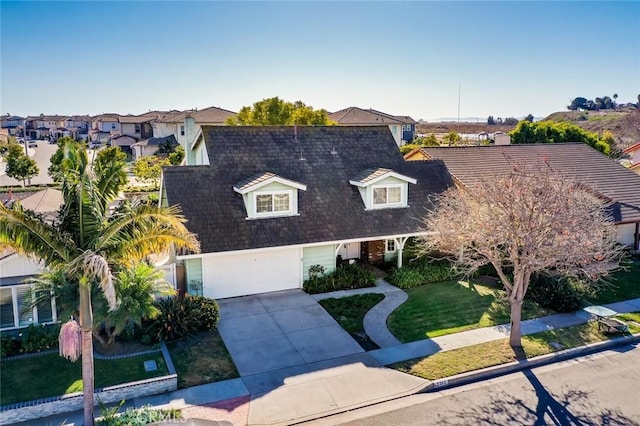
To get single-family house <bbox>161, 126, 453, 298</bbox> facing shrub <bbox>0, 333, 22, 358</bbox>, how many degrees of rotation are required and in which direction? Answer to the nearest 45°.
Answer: approximately 45° to its right

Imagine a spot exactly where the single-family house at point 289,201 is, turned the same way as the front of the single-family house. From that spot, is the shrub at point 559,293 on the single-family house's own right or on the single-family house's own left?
on the single-family house's own left

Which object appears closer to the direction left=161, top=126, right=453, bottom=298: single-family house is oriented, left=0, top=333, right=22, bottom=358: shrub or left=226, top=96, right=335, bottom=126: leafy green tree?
the shrub

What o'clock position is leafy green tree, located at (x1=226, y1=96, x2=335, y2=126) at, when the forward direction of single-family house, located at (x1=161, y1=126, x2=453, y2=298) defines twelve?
The leafy green tree is roughly at 6 o'clock from the single-family house.

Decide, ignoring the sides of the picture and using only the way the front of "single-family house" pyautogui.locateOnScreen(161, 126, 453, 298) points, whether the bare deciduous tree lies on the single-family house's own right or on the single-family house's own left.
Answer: on the single-family house's own left

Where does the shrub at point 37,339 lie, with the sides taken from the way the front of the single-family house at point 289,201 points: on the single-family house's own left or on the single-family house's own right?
on the single-family house's own right

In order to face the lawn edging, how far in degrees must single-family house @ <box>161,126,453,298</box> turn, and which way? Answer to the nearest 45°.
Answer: approximately 45° to its right

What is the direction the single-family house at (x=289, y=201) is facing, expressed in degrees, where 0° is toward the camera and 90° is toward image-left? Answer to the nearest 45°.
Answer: approximately 0°

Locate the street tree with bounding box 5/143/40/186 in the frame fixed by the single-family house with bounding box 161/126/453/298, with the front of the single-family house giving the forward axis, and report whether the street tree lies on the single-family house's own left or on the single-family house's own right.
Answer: on the single-family house's own right
